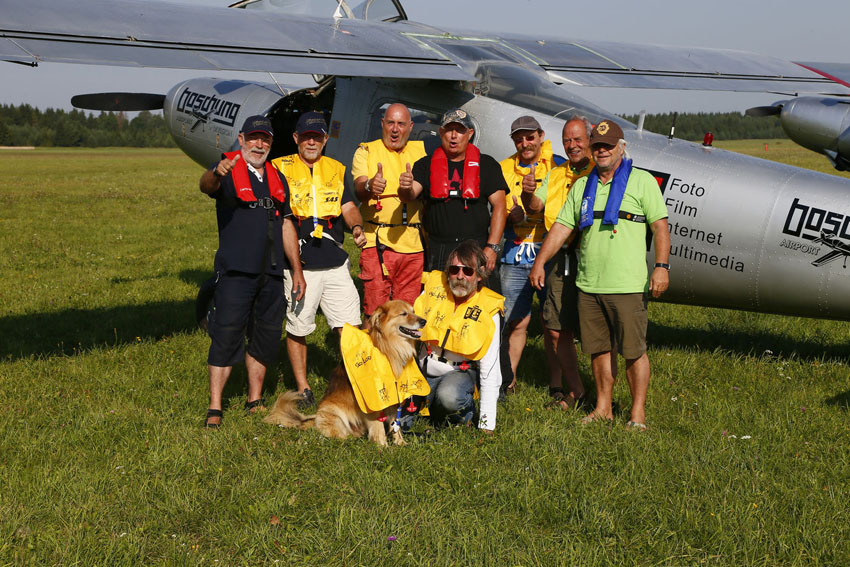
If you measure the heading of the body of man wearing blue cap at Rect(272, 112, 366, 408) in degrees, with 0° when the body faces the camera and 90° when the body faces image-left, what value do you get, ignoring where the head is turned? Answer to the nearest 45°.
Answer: approximately 0°

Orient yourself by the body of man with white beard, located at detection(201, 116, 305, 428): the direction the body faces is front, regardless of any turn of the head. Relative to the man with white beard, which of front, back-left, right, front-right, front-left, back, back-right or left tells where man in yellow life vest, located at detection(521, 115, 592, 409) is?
left

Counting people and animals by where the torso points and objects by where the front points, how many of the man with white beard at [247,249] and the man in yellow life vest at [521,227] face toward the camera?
2

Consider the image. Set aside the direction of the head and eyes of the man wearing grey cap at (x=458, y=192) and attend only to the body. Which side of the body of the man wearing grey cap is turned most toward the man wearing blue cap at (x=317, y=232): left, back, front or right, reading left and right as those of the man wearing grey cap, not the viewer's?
right

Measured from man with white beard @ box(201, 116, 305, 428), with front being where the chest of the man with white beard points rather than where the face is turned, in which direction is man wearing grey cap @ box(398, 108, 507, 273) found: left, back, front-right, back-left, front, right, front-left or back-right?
left

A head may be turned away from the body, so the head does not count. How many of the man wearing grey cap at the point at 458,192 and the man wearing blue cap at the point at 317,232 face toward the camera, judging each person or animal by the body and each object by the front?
2

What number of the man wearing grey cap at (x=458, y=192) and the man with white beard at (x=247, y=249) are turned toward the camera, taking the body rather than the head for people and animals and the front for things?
2
